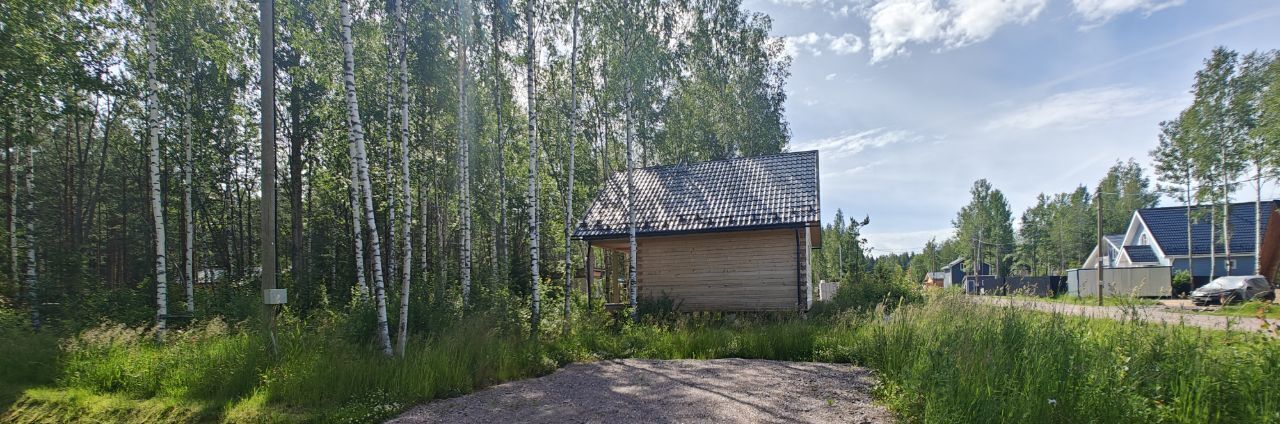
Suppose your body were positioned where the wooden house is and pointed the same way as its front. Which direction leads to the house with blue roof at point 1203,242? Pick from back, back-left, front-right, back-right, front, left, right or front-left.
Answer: back-right

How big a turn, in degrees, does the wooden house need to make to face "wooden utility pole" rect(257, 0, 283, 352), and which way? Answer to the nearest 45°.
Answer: approximately 45° to its left

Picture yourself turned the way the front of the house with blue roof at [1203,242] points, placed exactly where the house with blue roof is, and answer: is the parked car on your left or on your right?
on your left

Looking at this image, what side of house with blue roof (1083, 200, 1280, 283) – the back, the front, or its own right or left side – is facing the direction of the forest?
front

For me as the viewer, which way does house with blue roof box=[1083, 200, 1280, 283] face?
facing the viewer and to the left of the viewer

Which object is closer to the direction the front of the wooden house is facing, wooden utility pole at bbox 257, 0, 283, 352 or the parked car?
the wooden utility pole

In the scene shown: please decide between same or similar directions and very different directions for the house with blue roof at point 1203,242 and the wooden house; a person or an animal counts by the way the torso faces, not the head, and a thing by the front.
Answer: same or similar directions

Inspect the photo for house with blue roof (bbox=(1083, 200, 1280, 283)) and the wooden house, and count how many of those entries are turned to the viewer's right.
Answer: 0

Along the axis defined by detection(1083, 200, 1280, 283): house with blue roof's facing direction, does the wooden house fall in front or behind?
in front

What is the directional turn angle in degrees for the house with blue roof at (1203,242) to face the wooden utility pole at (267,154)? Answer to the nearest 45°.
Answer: approximately 45° to its left

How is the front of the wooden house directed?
to the viewer's left
